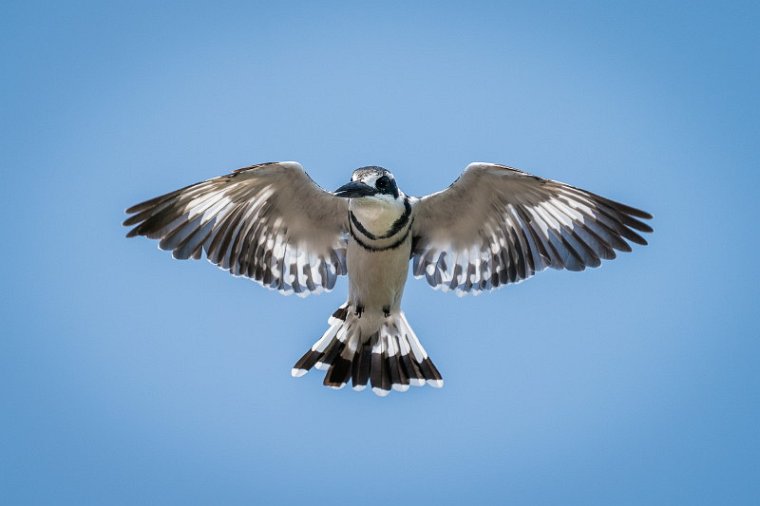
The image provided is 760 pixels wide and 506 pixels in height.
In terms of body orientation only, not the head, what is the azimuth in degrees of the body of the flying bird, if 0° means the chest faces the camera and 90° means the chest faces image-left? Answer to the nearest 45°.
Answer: approximately 0°
